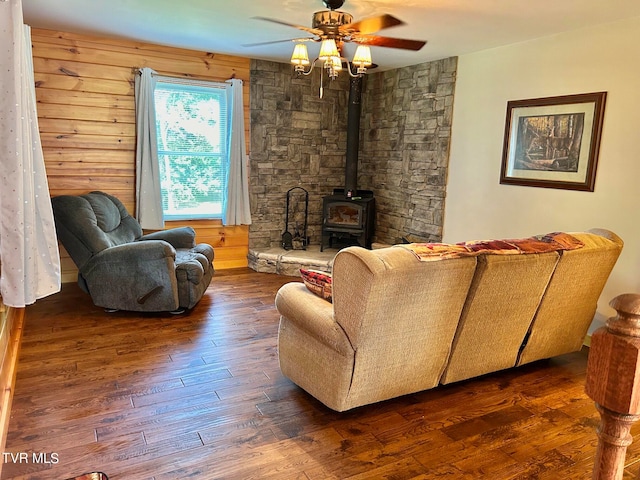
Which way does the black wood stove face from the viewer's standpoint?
toward the camera

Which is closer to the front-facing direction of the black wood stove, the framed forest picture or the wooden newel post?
the wooden newel post

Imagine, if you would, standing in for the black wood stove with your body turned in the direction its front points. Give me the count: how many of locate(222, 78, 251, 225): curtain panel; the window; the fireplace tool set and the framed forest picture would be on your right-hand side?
3

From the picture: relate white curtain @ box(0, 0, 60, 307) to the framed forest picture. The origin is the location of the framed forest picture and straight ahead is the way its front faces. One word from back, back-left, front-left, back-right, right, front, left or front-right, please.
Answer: front

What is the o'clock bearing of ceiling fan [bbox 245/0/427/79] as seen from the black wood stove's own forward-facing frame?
The ceiling fan is roughly at 12 o'clock from the black wood stove.

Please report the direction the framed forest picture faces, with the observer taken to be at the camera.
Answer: facing the viewer and to the left of the viewer

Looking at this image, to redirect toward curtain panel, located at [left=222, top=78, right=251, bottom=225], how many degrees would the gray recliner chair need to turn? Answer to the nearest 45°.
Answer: approximately 90° to its left

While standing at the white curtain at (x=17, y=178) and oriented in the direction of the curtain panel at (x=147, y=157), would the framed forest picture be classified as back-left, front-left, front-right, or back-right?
front-right

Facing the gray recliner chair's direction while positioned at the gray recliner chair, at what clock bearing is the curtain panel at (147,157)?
The curtain panel is roughly at 8 o'clock from the gray recliner chair.

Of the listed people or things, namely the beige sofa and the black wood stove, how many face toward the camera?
1

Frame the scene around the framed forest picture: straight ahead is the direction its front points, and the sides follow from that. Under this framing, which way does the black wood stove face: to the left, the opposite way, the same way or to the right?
to the left

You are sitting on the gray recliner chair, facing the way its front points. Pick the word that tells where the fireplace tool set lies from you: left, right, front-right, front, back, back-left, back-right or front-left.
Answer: left

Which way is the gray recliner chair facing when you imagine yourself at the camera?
facing the viewer and to the right of the viewer

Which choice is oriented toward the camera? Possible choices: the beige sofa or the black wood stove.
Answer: the black wood stove

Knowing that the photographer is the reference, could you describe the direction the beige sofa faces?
facing away from the viewer and to the left of the viewer

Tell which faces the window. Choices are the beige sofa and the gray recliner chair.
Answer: the beige sofa

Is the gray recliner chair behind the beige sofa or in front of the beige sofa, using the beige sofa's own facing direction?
in front

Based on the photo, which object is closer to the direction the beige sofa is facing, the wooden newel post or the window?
the window

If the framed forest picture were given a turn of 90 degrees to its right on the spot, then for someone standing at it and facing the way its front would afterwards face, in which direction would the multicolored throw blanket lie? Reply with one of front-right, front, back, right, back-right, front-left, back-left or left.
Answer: back-left

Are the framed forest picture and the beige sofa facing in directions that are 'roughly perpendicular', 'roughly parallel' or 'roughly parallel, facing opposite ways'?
roughly perpendicular
